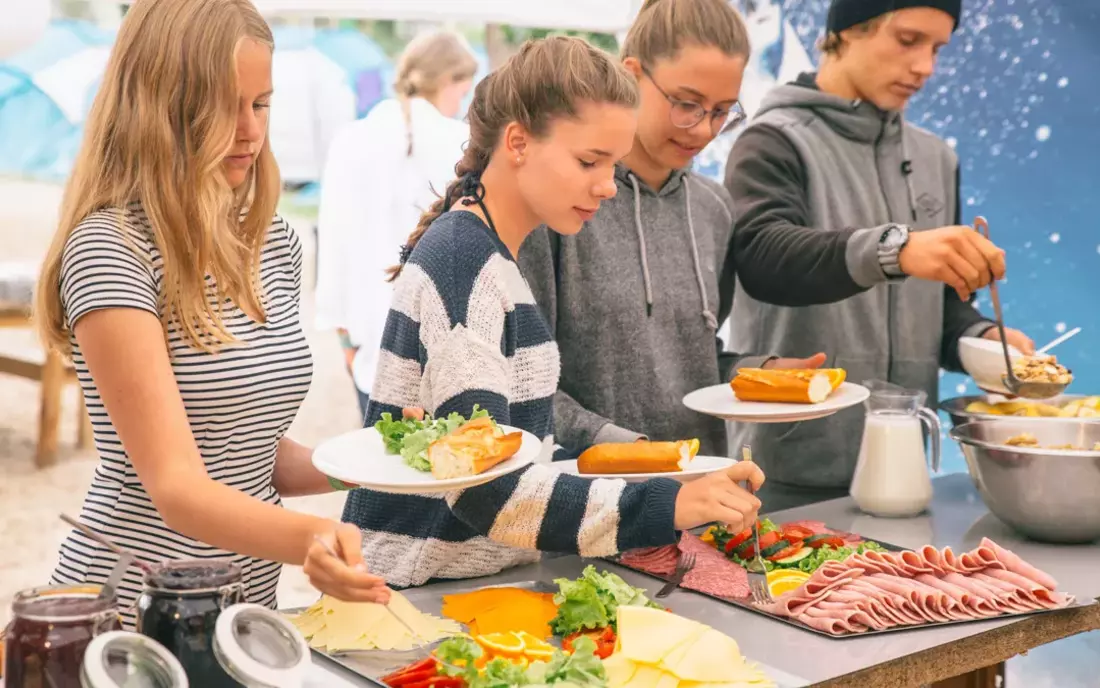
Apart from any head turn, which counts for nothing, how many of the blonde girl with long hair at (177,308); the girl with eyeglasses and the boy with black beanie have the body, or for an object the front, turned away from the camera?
0

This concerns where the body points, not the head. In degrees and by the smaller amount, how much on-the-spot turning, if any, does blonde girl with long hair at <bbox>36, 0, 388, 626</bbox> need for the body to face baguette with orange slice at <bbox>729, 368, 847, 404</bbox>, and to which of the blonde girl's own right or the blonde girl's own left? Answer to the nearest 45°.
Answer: approximately 45° to the blonde girl's own left

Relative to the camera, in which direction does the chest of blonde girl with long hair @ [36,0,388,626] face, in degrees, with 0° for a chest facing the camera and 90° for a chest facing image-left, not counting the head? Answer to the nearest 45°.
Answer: approximately 315°

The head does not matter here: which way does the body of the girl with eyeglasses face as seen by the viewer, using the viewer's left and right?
facing the viewer and to the right of the viewer

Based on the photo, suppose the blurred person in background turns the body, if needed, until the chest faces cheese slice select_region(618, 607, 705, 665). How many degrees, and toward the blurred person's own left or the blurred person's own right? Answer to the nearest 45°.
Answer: approximately 135° to the blurred person's own right

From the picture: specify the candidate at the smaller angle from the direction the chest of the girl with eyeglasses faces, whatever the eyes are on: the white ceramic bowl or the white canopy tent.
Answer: the white ceramic bowl

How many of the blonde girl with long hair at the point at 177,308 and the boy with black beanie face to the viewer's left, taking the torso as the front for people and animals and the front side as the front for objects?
0

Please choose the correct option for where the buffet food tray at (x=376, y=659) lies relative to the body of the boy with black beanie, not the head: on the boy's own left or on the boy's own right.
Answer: on the boy's own right

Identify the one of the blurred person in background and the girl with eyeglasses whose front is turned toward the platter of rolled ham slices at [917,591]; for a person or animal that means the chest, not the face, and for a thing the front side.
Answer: the girl with eyeglasses

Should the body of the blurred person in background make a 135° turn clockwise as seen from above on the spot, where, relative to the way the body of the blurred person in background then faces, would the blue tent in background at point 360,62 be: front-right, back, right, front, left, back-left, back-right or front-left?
back
